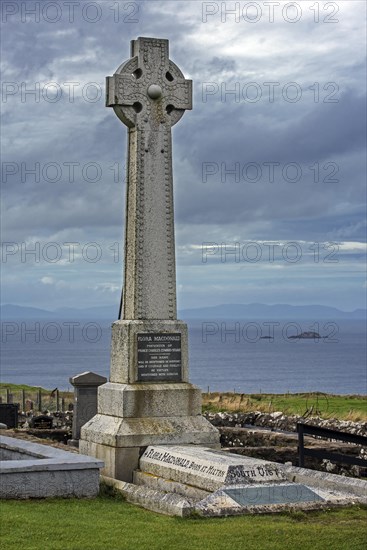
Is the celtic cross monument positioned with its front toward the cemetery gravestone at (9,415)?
no

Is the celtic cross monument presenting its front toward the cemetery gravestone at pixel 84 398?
no

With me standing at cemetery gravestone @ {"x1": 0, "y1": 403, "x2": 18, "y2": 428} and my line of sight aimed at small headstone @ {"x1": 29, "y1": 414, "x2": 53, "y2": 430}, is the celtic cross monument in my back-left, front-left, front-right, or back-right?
front-right

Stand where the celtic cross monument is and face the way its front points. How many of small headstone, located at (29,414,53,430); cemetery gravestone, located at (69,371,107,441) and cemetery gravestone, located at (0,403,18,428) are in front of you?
0

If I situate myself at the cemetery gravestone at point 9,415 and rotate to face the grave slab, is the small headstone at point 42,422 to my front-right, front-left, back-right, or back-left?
front-left

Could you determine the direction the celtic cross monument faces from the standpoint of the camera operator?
facing the viewer and to the right of the viewer

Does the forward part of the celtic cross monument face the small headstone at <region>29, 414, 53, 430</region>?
no
